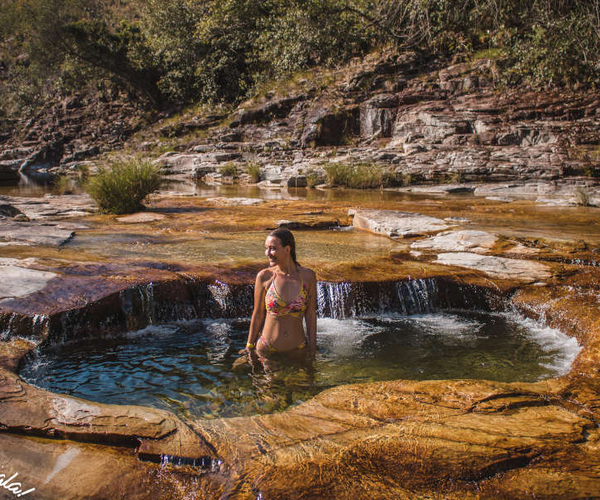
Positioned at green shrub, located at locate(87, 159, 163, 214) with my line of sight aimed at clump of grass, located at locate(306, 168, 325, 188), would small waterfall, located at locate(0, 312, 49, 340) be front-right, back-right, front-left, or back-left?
back-right

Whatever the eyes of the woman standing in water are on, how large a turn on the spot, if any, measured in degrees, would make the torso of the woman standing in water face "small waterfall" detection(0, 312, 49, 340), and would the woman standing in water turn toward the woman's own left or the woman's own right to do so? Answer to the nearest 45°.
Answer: approximately 90° to the woman's own right

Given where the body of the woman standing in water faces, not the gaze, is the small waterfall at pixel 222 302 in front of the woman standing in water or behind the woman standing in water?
behind

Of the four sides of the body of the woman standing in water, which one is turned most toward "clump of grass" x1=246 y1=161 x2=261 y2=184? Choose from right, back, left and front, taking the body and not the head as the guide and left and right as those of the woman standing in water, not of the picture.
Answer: back

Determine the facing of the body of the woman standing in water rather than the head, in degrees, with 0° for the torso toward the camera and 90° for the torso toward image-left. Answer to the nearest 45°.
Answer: approximately 0°

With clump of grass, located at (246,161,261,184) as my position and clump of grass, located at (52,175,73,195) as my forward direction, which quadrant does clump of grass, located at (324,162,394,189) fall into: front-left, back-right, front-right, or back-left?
back-left

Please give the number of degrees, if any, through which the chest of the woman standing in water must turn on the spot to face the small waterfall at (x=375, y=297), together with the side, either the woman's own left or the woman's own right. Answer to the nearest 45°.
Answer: approximately 135° to the woman's own left

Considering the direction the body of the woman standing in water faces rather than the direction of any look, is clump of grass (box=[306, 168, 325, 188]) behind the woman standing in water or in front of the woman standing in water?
behind

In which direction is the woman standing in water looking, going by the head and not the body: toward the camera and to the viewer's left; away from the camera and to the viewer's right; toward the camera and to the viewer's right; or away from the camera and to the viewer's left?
toward the camera and to the viewer's left

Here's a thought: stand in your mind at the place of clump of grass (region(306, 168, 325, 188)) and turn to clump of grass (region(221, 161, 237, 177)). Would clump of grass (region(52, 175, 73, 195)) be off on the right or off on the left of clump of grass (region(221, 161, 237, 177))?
left

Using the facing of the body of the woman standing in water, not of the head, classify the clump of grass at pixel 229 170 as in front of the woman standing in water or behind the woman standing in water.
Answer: behind

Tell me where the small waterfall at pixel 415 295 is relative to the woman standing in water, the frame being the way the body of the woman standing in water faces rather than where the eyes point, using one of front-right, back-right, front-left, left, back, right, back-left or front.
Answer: back-left
